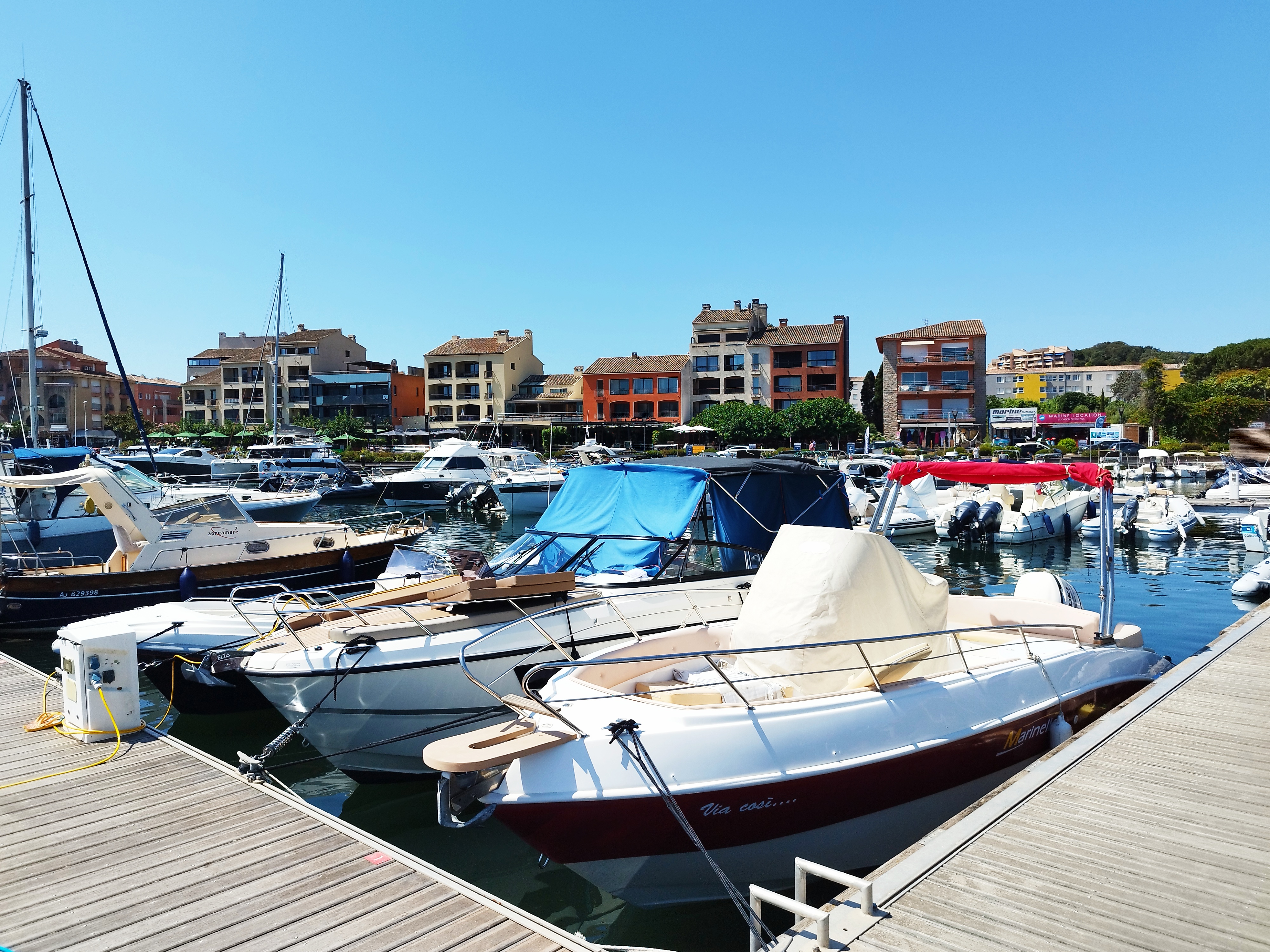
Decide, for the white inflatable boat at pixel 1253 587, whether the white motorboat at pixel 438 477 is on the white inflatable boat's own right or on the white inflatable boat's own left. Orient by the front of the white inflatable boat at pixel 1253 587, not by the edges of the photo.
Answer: on the white inflatable boat's own right

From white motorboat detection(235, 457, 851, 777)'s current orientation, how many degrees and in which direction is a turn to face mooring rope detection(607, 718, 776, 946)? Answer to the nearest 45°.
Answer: approximately 45° to its left

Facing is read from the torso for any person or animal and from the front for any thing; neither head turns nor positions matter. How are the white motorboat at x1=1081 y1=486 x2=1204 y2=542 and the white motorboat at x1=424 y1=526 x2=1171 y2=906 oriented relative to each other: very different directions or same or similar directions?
very different directions

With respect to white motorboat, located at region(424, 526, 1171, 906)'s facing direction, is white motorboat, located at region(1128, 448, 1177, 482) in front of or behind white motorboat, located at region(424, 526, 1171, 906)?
behind

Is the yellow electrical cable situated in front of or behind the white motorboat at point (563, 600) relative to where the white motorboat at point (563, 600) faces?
in front

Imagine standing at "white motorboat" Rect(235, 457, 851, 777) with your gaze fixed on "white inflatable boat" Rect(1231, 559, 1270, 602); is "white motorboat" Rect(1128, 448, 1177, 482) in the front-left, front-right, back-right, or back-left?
front-left

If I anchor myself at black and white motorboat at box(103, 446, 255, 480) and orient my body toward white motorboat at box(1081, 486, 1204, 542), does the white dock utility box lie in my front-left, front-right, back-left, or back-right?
front-right

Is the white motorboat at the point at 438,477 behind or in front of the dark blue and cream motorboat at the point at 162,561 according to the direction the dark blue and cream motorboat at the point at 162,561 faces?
in front

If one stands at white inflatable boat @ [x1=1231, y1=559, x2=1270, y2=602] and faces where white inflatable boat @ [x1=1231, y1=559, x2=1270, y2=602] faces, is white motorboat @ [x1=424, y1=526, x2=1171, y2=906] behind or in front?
in front

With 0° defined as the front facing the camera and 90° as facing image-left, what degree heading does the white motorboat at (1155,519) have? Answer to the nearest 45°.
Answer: approximately 225°

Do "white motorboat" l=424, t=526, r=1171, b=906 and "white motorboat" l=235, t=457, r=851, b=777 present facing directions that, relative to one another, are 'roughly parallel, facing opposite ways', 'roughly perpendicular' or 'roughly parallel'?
roughly parallel

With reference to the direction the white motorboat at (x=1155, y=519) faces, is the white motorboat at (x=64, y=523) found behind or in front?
behind

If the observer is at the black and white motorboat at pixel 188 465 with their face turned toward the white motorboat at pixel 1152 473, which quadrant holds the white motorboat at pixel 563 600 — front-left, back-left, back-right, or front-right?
front-right
